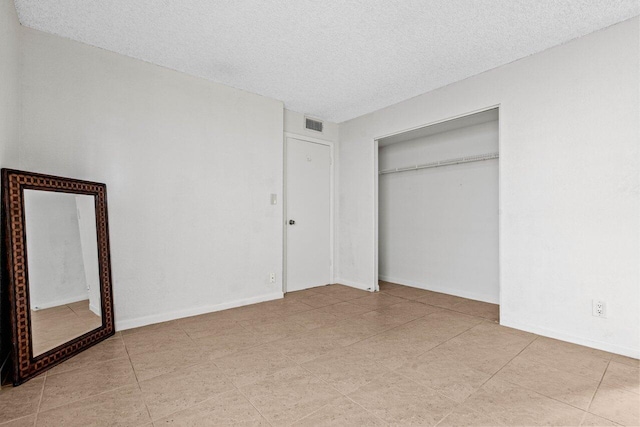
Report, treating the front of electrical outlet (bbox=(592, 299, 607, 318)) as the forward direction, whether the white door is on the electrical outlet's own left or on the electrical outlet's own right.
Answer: on the electrical outlet's own right

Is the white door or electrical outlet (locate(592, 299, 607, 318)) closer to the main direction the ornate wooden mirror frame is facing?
the electrical outlet

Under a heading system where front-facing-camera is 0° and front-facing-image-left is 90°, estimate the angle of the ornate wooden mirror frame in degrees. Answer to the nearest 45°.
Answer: approximately 315°

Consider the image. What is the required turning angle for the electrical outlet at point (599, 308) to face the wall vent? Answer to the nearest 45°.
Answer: approximately 90° to its right

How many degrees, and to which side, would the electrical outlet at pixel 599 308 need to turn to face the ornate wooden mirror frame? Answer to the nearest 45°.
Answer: approximately 45° to its right

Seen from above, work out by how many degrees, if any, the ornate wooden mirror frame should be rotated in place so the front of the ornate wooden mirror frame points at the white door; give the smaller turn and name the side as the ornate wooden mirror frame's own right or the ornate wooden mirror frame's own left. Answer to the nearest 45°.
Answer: approximately 45° to the ornate wooden mirror frame's own left
